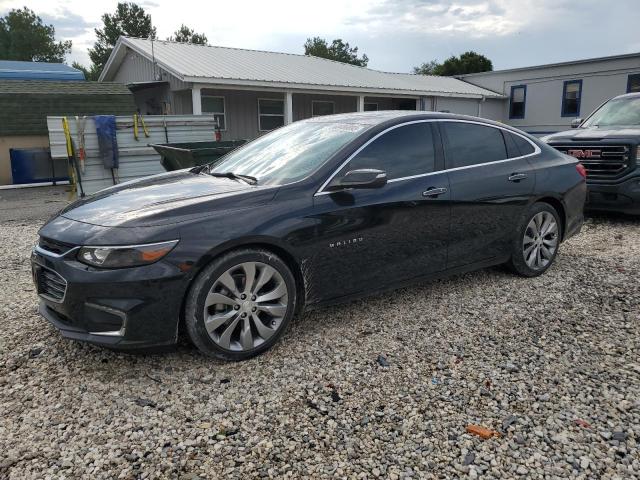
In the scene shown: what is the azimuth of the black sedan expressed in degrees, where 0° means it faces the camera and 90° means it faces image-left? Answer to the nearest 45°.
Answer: approximately 45°

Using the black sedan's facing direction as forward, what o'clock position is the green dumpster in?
The green dumpster is roughly at 4 o'clock from the black sedan.

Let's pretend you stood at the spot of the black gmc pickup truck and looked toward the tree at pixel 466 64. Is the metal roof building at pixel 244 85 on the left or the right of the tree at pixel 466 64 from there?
left

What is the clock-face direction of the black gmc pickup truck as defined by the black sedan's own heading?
The black gmc pickup truck is roughly at 6 o'clock from the black sedan.

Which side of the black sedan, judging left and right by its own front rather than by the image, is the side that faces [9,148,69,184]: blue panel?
right

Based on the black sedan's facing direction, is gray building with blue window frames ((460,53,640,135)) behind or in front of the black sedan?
behind

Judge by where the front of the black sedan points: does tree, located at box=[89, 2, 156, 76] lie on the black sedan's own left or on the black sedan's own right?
on the black sedan's own right

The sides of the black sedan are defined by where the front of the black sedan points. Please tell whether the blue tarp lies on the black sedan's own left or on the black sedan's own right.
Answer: on the black sedan's own right

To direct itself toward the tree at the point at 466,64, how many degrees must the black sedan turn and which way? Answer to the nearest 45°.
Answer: approximately 135° to its right
